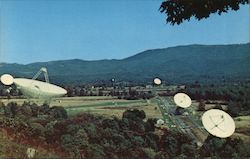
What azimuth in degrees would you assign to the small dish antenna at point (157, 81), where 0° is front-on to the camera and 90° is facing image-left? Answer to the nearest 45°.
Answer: approximately 0°

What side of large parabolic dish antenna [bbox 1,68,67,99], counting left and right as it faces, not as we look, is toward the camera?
right

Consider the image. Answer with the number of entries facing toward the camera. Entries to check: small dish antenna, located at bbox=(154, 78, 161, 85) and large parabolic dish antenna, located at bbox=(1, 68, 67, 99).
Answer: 1
